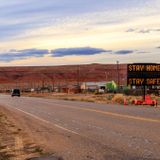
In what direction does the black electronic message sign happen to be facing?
toward the camera
